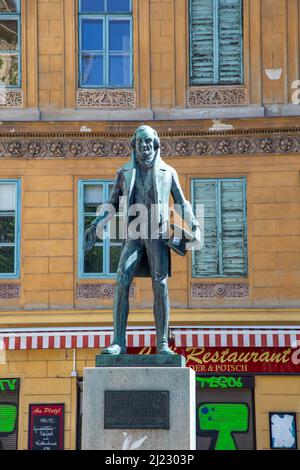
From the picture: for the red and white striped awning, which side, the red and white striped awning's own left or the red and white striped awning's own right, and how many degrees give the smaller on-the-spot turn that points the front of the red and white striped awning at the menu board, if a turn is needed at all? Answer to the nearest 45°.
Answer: approximately 90° to the red and white striped awning's own right

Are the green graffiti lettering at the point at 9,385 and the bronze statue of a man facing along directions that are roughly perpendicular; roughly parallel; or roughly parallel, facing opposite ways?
roughly parallel

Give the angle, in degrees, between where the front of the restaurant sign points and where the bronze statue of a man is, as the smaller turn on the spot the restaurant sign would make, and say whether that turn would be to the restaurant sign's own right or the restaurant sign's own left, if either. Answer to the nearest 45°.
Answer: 0° — it already faces it

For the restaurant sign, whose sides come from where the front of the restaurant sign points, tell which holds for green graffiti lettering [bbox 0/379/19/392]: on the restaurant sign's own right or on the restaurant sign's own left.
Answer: on the restaurant sign's own right

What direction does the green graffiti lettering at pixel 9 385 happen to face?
toward the camera

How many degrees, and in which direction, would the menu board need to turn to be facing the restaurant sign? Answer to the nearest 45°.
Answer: approximately 90° to its left

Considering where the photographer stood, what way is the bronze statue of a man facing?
facing the viewer

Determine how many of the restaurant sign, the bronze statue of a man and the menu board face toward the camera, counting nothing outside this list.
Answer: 3

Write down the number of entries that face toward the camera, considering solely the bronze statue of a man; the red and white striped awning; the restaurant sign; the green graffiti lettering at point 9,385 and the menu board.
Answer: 5

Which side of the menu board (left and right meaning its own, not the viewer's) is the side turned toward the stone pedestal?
front

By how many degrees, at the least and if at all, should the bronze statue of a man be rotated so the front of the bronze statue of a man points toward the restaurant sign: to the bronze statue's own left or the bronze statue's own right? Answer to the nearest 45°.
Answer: approximately 180°
